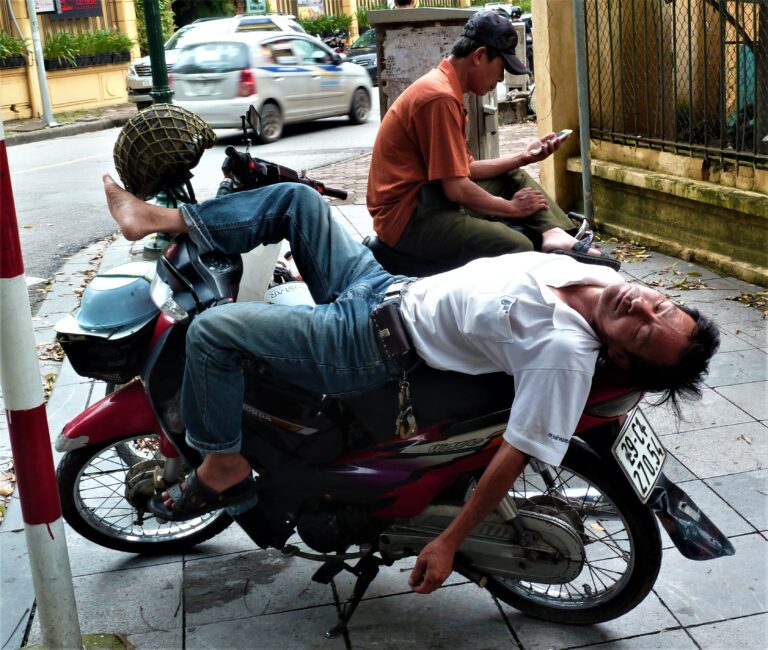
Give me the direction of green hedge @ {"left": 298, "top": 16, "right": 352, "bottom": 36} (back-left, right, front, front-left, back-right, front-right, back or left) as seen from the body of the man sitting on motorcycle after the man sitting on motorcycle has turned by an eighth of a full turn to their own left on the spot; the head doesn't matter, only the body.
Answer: front-left

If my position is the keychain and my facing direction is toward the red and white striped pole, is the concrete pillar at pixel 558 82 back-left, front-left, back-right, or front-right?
back-right

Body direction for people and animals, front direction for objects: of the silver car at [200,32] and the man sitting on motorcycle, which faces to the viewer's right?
the man sitting on motorcycle

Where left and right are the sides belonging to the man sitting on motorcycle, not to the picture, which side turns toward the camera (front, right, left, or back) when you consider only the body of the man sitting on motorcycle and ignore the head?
right

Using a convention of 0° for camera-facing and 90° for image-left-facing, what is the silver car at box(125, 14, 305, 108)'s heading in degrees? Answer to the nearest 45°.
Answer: approximately 45°

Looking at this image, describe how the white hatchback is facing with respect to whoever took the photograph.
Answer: facing away from the viewer and to the right of the viewer

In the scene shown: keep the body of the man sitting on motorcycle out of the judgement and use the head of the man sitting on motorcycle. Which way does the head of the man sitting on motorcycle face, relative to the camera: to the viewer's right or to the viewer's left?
to the viewer's right

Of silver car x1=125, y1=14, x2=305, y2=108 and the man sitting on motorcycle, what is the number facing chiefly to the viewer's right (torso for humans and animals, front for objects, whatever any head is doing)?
1

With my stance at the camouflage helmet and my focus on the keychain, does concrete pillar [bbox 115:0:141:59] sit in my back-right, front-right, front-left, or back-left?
back-left

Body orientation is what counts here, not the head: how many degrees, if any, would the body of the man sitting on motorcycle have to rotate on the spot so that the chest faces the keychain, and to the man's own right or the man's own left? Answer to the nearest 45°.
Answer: approximately 90° to the man's own right

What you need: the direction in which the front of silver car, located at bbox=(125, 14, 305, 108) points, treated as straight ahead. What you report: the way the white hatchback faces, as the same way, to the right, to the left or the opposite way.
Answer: the opposite way

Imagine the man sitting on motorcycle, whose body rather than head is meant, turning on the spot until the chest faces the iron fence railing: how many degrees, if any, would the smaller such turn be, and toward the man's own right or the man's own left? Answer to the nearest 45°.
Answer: approximately 45° to the man's own left
